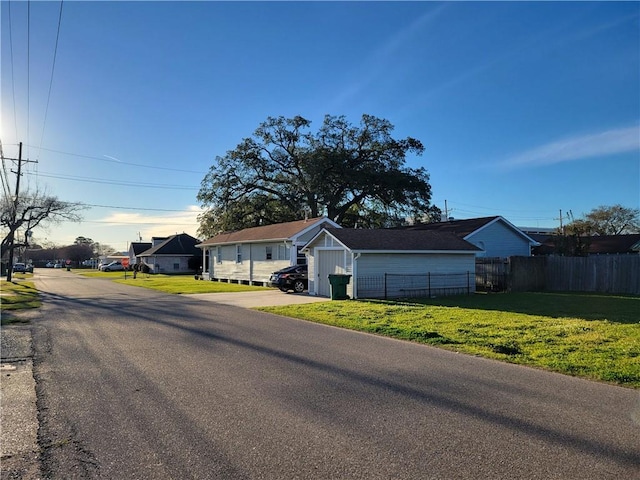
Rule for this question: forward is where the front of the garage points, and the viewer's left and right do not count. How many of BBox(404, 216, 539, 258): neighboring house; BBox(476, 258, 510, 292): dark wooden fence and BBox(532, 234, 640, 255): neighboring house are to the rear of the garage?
3

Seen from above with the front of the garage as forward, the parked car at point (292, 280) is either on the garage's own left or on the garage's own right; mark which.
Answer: on the garage's own right

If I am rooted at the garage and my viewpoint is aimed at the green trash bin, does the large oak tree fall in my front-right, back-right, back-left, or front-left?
back-right

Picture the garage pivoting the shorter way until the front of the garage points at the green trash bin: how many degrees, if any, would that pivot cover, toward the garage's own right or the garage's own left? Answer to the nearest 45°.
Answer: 0° — it already faces it

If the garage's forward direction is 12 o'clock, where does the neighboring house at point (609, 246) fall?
The neighboring house is roughly at 6 o'clock from the garage.

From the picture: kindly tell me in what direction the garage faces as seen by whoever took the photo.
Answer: facing the viewer and to the left of the viewer

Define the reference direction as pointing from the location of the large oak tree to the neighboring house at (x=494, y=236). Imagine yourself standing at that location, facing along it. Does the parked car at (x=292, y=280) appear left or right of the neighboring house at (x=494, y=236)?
right

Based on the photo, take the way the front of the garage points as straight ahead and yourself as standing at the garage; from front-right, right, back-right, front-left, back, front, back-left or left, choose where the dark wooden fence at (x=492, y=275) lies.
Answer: back

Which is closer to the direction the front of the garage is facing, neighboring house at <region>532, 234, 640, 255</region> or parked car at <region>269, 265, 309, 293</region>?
the parked car

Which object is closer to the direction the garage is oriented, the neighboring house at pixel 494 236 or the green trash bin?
the green trash bin

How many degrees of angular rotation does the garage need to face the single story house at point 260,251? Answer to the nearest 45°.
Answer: approximately 90° to its right

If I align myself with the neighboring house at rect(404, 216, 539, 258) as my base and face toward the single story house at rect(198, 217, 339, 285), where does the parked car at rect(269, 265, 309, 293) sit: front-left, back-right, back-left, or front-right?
front-left
